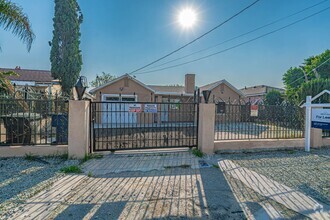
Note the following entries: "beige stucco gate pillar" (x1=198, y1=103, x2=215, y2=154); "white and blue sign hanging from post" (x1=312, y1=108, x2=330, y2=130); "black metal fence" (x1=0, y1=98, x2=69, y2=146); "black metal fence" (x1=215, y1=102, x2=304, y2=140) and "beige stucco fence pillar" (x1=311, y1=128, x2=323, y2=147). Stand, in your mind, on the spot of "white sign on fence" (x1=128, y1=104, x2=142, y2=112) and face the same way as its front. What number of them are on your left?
4

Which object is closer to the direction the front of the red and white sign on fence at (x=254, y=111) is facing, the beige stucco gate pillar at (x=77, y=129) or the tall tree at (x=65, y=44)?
the beige stucco gate pillar

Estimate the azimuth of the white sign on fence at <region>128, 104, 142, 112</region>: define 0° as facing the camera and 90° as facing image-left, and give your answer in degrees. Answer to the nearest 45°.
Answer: approximately 0°

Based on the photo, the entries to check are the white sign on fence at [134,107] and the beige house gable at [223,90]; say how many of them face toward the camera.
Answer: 2

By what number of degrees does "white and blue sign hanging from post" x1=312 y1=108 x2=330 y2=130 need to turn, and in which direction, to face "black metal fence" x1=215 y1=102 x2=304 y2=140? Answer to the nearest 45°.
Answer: approximately 90° to its right

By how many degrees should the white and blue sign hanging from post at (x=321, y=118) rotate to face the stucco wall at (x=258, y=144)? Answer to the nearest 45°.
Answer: approximately 45° to its right

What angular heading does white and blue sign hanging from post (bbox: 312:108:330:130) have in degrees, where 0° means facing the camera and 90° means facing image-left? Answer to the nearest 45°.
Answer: approximately 0°
